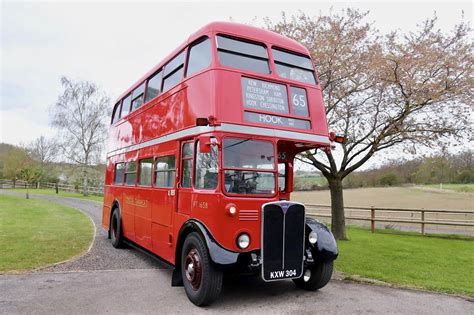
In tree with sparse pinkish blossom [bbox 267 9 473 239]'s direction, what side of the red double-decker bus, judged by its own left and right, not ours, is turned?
left

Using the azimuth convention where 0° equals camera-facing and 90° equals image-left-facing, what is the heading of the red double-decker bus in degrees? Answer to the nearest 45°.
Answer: approximately 315°
